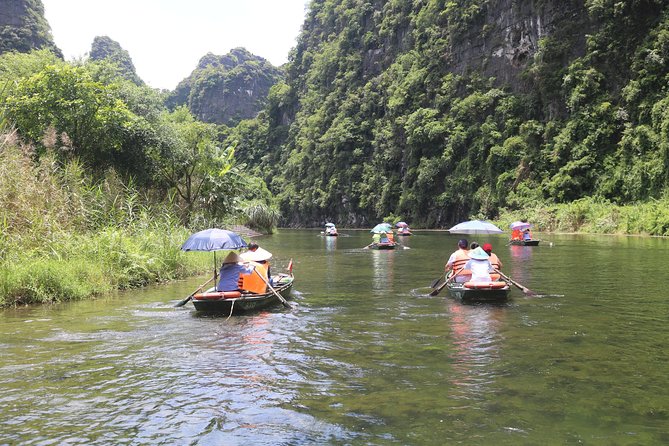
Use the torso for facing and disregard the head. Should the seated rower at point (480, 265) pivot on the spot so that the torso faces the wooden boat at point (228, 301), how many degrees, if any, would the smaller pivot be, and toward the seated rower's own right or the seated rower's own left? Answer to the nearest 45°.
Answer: approximately 135° to the seated rower's own left

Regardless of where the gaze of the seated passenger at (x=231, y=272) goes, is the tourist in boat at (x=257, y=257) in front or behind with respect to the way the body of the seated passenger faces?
in front

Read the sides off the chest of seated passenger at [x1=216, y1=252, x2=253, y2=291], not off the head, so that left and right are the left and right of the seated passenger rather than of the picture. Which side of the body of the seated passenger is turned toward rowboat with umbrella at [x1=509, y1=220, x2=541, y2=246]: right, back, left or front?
front

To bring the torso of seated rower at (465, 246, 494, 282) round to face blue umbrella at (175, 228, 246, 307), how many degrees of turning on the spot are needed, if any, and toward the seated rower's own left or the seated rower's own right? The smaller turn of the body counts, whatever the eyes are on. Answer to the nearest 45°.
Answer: approximately 90° to the seated rower's own left

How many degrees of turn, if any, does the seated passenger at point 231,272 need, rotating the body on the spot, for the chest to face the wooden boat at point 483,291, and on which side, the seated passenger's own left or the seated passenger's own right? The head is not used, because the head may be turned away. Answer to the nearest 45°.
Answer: approximately 45° to the seated passenger's own right

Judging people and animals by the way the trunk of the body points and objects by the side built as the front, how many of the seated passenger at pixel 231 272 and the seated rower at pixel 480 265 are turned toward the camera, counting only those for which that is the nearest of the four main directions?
0

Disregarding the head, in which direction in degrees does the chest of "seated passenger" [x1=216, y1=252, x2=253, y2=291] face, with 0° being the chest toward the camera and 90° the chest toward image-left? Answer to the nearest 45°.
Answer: approximately 225°

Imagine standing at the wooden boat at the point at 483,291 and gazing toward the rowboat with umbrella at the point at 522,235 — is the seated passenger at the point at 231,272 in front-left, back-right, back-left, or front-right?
back-left

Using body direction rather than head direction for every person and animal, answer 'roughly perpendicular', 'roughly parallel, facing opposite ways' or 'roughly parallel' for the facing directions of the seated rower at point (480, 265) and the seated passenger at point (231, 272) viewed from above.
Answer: roughly parallel

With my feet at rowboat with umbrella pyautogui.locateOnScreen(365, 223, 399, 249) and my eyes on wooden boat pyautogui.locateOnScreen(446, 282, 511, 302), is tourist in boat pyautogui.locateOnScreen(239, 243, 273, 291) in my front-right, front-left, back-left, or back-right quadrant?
front-right

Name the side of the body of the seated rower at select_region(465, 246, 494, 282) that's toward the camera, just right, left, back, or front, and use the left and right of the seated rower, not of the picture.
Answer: back
